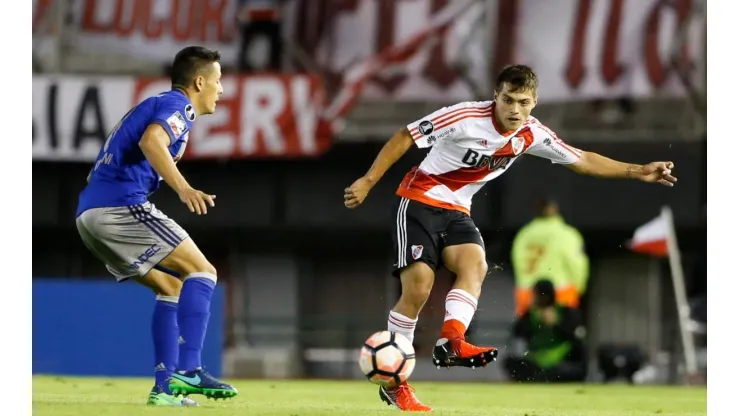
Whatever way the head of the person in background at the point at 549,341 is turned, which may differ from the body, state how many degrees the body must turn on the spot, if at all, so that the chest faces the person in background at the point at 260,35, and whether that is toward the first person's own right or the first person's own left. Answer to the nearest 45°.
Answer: approximately 135° to the first person's own right

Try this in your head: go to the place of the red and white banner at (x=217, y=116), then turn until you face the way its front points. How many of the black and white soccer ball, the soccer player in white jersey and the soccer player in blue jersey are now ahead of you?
3

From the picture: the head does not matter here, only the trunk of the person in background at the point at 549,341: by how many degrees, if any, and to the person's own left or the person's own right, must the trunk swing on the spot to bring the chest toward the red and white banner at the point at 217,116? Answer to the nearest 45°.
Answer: approximately 135° to the person's own right

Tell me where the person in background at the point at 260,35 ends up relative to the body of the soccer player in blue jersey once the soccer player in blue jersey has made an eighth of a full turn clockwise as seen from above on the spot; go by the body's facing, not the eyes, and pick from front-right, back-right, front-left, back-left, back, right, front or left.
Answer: back-left

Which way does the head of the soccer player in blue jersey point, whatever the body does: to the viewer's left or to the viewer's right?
to the viewer's right

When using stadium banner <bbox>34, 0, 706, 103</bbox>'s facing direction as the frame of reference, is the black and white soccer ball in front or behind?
in front

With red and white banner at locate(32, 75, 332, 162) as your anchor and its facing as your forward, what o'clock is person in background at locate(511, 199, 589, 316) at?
The person in background is roughly at 11 o'clock from the red and white banner.

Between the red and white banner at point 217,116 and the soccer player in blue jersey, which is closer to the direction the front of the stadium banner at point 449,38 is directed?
the soccer player in blue jersey

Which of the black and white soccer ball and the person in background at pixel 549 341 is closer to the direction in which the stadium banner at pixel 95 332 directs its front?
the black and white soccer ball

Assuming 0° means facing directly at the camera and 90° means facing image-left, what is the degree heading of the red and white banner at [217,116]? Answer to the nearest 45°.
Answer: approximately 0°

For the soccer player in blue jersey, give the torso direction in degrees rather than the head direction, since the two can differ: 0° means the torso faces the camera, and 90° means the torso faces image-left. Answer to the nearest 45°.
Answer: approximately 270°
